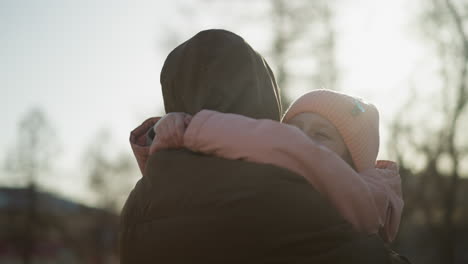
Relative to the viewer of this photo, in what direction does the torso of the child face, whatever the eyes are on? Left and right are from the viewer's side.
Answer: facing the viewer and to the left of the viewer

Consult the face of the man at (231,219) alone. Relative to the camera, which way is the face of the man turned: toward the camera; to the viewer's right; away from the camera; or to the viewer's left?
away from the camera

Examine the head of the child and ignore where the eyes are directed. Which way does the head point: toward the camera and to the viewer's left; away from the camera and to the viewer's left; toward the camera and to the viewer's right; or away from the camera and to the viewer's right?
toward the camera and to the viewer's left

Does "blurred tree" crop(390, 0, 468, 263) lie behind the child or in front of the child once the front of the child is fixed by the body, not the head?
behind
